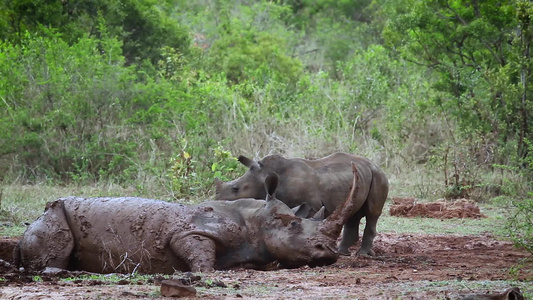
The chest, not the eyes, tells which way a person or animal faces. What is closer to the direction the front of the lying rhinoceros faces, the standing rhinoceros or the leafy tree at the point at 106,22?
the standing rhinoceros

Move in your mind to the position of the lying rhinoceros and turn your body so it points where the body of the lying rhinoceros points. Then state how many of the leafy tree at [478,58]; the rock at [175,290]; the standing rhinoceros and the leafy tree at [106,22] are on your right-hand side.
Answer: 1

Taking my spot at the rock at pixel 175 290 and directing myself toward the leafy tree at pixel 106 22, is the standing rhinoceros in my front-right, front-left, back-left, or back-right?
front-right

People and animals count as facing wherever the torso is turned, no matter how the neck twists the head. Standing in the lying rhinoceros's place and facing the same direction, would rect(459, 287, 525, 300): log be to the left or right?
on its right

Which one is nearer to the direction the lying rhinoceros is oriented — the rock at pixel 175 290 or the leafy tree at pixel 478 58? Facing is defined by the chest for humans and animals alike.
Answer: the leafy tree

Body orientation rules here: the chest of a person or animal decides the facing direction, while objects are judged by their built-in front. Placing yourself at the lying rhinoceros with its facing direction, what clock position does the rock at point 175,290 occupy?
The rock is roughly at 3 o'clock from the lying rhinoceros.

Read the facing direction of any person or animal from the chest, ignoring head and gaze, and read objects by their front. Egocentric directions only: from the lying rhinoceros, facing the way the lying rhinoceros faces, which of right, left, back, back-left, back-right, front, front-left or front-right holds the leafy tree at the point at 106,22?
left

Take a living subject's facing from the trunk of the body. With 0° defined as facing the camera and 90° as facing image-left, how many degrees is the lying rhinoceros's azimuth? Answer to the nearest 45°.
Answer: approximately 270°

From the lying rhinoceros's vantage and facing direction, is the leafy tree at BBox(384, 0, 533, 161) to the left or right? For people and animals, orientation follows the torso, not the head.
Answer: on its left

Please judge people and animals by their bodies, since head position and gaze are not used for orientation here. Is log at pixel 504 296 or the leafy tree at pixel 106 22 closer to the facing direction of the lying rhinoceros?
the log

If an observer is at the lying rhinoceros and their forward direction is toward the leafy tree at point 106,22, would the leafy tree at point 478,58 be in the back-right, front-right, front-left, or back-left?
front-right

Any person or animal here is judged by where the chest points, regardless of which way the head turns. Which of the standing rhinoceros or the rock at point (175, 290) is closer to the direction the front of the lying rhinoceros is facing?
the standing rhinoceros
